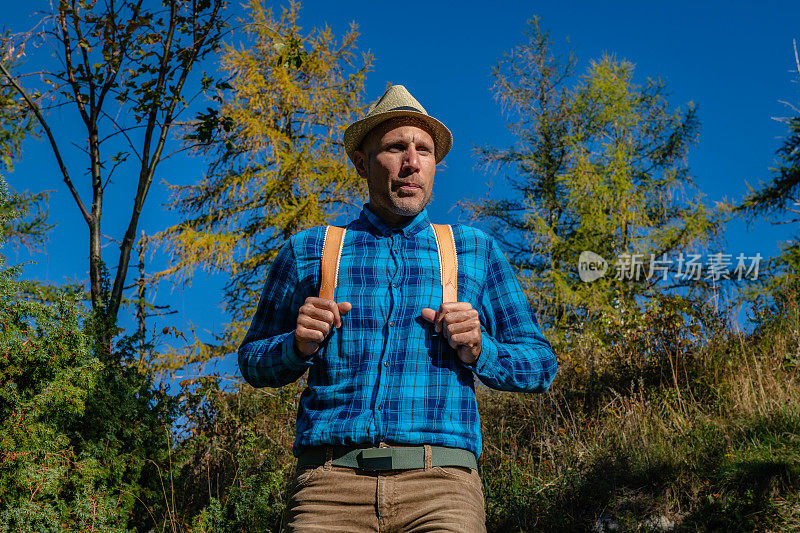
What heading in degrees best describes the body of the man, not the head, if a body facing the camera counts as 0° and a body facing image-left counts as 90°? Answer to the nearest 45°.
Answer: approximately 0°
